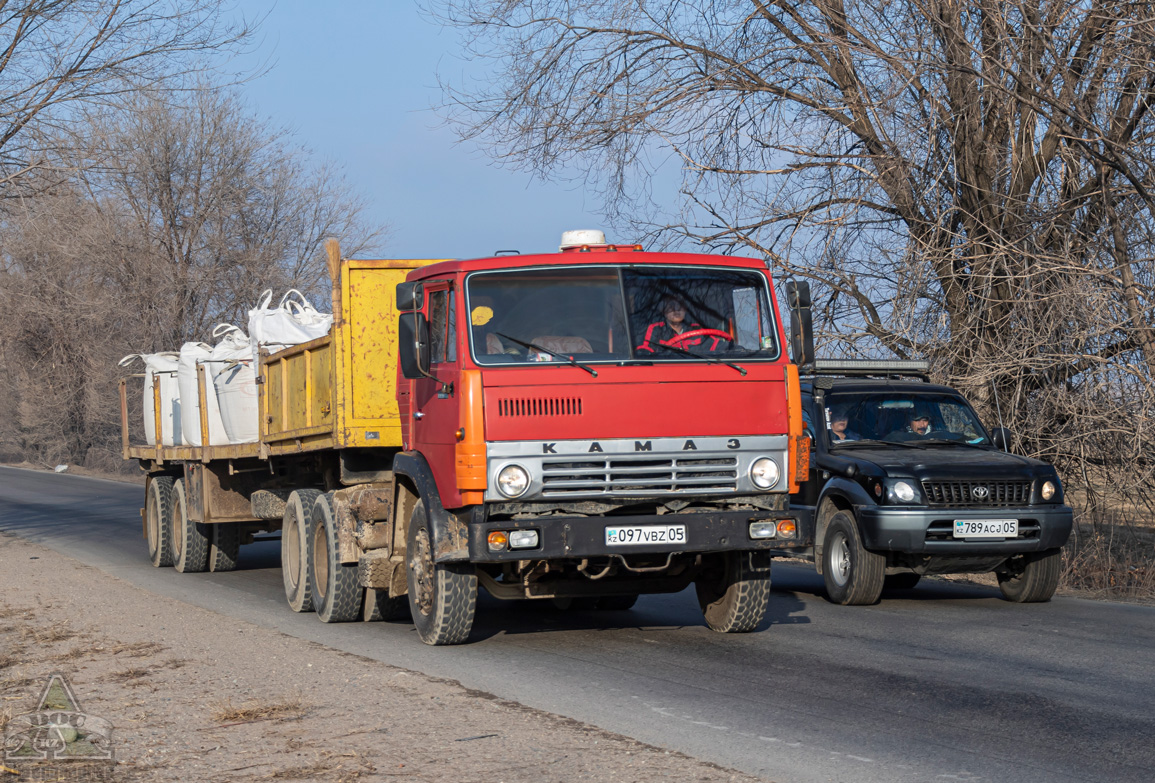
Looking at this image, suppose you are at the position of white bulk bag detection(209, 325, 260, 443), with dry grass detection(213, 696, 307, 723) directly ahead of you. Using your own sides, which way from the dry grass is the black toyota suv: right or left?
left

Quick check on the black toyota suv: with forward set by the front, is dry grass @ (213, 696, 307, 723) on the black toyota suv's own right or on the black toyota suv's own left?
on the black toyota suv's own right

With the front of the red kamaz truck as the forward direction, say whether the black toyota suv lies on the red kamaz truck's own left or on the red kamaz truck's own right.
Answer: on the red kamaz truck's own left

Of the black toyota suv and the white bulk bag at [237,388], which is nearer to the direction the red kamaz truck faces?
the black toyota suv

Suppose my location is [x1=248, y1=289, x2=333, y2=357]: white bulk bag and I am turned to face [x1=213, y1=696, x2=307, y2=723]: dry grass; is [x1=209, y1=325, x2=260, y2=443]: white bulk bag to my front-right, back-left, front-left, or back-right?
back-right

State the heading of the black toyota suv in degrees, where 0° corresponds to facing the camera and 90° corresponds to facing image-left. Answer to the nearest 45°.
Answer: approximately 315°

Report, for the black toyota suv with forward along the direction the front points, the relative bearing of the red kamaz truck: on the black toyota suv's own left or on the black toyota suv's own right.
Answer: on the black toyota suv's own right

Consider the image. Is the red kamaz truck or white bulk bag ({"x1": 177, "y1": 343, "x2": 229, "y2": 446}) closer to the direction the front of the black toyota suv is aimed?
the red kamaz truck

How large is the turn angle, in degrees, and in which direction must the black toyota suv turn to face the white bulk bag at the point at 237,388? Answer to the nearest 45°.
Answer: approximately 135° to its right

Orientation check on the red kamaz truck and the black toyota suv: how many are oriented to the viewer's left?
0

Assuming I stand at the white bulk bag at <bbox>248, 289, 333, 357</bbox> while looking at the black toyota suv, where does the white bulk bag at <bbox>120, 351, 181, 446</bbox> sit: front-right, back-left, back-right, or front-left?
back-left

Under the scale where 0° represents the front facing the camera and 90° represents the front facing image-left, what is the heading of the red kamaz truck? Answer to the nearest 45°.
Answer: approximately 315°

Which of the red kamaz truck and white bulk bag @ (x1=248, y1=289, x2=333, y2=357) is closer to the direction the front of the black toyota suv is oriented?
the red kamaz truck

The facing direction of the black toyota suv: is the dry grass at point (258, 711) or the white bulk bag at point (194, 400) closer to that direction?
the dry grass
